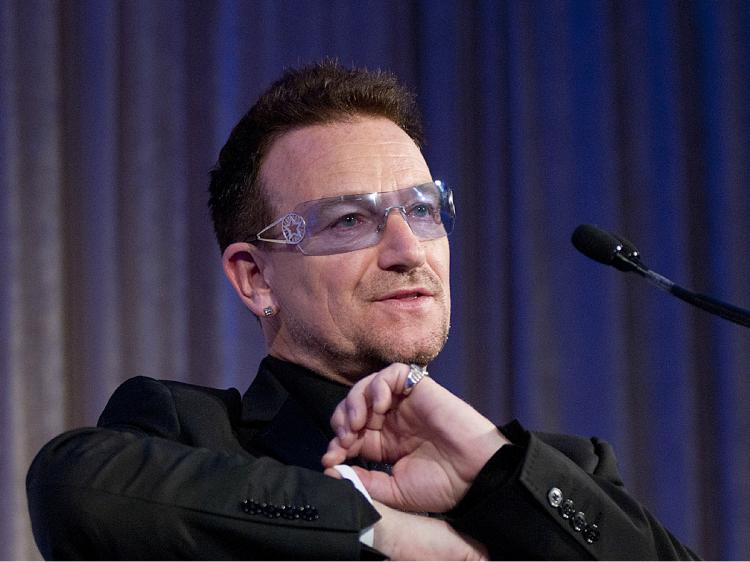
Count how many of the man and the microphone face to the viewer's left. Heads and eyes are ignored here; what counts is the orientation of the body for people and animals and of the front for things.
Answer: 1

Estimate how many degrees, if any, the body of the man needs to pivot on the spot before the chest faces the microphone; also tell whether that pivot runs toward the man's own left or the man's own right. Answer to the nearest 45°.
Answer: approximately 45° to the man's own left

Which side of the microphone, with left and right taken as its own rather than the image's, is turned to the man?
front

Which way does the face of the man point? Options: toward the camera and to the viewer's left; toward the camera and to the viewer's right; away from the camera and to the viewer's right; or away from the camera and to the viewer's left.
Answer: toward the camera and to the viewer's right

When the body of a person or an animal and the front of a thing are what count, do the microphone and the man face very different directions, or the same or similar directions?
very different directions

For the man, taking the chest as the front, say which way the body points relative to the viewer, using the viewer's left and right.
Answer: facing the viewer and to the right of the viewer

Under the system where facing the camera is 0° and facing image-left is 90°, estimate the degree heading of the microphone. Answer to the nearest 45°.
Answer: approximately 90°
